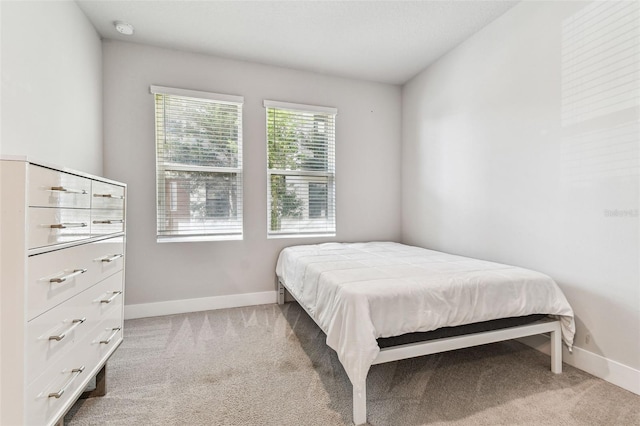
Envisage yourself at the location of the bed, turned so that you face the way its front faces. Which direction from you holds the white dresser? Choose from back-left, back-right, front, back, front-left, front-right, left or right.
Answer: right

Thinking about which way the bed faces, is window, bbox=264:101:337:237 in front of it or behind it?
behind

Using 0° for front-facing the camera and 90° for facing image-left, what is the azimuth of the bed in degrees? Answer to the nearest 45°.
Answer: approximately 315°

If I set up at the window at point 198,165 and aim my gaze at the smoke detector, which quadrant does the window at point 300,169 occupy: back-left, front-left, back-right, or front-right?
back-left

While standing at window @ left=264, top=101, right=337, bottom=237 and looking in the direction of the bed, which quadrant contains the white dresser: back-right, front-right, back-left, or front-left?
front-right

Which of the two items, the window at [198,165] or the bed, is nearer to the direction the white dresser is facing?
the bed

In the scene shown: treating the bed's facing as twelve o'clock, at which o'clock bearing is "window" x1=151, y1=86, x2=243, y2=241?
The window is roughly at 5 o'clock from the bed.

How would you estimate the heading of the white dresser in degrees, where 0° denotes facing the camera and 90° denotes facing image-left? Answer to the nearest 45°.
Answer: approximately 315°

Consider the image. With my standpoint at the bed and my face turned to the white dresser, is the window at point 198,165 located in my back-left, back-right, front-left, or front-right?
front-right

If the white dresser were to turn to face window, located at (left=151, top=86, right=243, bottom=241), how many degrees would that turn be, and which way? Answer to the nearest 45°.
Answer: approximately 90° to its left

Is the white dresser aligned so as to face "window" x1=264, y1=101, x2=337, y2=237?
no

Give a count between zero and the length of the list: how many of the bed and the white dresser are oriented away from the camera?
0

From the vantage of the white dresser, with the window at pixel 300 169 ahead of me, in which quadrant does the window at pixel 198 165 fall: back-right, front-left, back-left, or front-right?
front-left

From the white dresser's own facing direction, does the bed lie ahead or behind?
ahead
